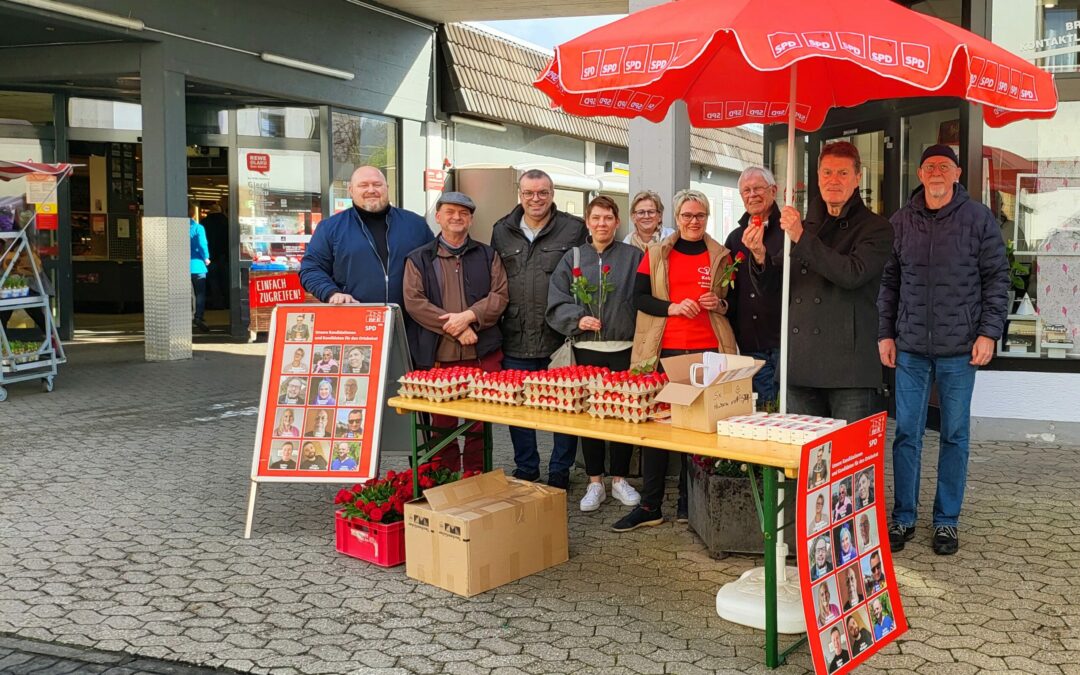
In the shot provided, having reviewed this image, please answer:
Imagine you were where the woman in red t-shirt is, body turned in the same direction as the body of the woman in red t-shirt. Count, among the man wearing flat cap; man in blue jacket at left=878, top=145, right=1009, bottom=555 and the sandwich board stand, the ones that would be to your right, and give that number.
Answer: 2

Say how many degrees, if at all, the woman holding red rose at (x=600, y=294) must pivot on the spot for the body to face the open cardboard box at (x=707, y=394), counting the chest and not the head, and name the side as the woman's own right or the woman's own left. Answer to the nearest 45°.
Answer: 0° — they already face it

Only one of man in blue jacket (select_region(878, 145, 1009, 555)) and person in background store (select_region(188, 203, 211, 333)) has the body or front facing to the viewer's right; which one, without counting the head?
the person in background store

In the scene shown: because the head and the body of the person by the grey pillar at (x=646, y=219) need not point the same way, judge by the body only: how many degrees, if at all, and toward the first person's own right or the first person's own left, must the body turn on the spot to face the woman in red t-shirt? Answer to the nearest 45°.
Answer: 0° — they already face them
